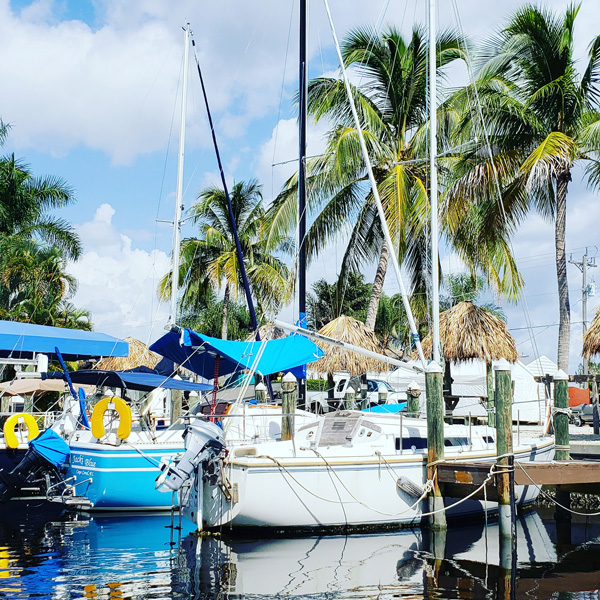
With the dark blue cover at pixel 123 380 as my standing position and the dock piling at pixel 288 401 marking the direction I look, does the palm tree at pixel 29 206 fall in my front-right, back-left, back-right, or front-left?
back-left

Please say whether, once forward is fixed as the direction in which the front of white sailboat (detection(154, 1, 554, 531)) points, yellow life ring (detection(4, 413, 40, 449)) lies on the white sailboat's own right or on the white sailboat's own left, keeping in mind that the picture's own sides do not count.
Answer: on the white sailboat's own left

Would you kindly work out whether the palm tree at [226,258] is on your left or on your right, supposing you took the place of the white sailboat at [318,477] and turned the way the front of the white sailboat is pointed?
on your left

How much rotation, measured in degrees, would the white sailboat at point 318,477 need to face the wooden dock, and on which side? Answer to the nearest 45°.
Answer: approximately 45° to its right

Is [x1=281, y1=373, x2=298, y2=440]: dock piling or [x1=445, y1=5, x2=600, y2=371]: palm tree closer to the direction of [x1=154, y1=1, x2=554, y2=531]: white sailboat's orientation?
the palm tree

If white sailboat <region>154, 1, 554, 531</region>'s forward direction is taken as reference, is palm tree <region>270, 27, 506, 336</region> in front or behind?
in front

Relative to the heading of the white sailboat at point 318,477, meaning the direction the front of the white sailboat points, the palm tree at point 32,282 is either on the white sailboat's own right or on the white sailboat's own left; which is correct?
on the white sailboat's own left

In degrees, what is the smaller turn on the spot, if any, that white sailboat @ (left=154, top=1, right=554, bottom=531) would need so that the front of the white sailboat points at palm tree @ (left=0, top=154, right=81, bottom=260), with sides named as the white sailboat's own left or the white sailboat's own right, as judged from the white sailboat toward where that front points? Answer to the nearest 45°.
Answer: approximately 90° to the white sailboat's own left

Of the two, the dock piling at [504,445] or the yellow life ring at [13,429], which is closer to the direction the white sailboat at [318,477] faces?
the dock piling

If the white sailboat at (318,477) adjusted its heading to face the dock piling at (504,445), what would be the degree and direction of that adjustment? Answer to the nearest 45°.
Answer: approximately 45° to its right

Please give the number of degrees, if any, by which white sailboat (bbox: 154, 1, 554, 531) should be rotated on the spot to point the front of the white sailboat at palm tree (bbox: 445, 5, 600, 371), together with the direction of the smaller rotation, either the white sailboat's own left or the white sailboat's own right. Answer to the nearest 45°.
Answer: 0° — it already faces it

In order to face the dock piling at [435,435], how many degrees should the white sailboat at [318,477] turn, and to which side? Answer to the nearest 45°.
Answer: approximately 45° to its right

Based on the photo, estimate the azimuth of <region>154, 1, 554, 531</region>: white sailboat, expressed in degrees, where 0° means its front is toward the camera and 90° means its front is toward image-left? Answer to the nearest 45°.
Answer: approximately 225°
